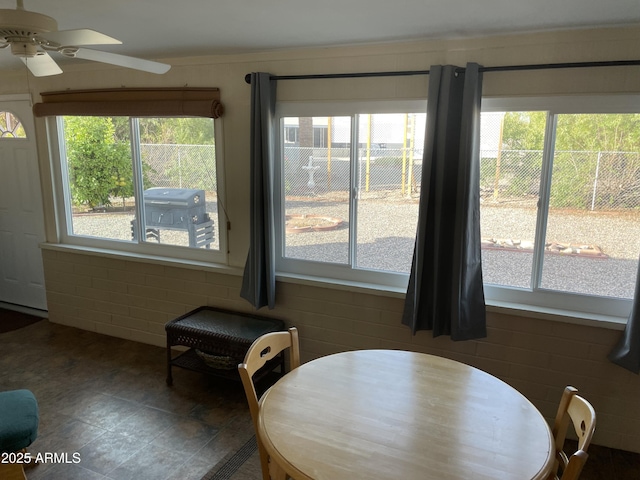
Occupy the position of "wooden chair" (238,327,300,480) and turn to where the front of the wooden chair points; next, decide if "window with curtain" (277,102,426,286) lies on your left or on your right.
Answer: on your left

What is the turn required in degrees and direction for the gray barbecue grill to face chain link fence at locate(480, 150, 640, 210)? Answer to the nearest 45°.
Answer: approximately 90° to its left

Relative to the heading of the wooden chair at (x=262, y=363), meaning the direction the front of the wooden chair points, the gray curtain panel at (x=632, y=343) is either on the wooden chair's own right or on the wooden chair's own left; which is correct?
on the wooden chair's own left

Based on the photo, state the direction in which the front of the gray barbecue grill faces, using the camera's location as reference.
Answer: facing the viewer and to the left of the viewer

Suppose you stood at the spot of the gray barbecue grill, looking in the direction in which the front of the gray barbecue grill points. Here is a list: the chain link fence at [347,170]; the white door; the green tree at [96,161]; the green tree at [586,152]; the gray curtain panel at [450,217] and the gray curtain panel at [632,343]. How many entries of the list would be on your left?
4

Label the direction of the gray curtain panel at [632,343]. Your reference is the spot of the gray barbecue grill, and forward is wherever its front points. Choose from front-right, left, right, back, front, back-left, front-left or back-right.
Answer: left

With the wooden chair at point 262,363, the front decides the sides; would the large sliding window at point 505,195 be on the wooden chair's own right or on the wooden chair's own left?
on the wooden chair's own left

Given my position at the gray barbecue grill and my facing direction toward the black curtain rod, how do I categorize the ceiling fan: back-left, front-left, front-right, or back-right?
front-right

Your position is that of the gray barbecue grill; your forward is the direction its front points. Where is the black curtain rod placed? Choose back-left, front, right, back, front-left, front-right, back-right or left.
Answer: left

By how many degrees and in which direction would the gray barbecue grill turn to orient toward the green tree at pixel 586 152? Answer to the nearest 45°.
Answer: approximately 90° to its left

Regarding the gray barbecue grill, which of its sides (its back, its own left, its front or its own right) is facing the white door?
front

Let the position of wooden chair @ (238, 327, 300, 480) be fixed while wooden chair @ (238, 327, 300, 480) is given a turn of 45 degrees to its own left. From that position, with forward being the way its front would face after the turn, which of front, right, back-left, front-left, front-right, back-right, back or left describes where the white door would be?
back-left

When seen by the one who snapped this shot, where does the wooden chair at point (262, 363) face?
facing the viewer and to the right of the viewer

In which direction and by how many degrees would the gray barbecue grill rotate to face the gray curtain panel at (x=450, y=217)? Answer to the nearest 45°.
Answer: approximately 90° to its left

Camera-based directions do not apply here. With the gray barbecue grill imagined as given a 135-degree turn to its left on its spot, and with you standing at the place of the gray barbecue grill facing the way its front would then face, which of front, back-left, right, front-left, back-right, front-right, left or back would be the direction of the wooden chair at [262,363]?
right
